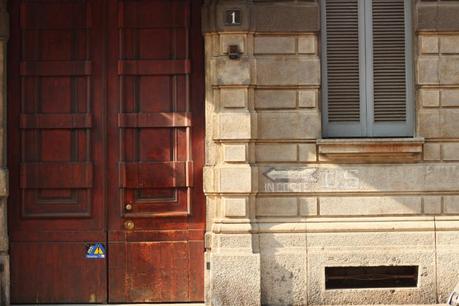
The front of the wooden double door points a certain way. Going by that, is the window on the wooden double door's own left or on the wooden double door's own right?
on the wooden double door's own left

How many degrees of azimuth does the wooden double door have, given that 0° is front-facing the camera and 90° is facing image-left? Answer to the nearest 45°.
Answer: approximately 0°
